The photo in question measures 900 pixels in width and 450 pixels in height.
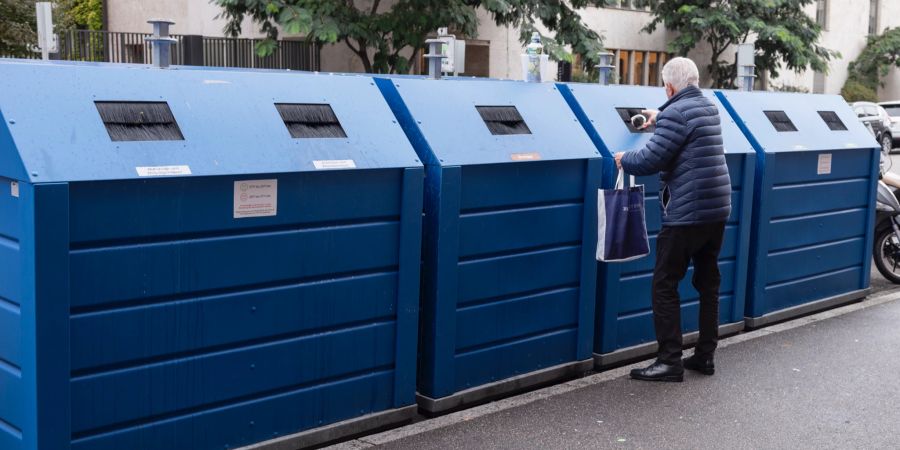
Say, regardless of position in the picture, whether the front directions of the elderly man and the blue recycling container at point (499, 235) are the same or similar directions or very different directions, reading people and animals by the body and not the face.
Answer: very different directions

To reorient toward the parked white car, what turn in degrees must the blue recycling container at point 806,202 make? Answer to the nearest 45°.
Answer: approximately 135° to its left

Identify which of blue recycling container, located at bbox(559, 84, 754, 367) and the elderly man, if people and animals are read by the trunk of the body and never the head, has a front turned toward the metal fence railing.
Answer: the elderly man

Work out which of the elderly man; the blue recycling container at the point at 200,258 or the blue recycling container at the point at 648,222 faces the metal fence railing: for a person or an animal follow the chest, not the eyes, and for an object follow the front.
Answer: the elderly man

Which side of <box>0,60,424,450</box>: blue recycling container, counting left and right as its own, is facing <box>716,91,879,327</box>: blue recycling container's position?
left

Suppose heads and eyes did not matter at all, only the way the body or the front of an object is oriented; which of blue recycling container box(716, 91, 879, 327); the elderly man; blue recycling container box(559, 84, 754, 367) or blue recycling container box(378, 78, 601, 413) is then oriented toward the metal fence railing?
the elderly man

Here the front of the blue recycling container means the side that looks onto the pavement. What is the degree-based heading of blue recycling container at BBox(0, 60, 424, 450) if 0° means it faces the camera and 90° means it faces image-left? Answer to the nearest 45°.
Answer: approximately 315°

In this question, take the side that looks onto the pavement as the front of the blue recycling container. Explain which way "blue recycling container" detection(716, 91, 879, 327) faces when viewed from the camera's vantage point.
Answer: facing the viewer and to the right of the viewer

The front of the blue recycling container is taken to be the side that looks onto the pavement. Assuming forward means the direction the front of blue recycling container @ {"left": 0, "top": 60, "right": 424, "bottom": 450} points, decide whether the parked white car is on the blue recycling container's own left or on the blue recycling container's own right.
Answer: on the blue recycling container's own left

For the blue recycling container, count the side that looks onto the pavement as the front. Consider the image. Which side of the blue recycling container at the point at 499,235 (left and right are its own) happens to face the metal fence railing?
back

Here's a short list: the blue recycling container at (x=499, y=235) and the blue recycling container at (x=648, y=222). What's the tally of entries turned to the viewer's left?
0

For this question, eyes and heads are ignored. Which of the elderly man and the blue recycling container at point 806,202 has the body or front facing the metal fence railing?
the elderly man

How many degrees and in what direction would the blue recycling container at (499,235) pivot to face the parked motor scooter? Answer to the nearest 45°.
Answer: approximately 90° to its left

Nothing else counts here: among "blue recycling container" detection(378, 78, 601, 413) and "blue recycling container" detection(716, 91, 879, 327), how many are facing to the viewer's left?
0

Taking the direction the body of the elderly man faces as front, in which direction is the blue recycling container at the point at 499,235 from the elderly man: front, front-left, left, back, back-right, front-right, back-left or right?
left

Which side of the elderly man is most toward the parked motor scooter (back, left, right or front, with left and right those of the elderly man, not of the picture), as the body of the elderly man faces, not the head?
right

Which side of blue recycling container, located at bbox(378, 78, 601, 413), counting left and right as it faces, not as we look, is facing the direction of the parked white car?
left

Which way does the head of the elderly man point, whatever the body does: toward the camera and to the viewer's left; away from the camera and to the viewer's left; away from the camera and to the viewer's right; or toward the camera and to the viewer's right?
away from the camera and to the viewer's left

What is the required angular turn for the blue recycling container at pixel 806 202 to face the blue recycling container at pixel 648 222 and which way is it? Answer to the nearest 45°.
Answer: approximately 90° to its right

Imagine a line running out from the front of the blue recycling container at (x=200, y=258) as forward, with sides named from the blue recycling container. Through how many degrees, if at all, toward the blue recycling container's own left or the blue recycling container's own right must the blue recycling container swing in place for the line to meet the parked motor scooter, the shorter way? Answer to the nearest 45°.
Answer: approximately 90° to the blue recycling container's own left
